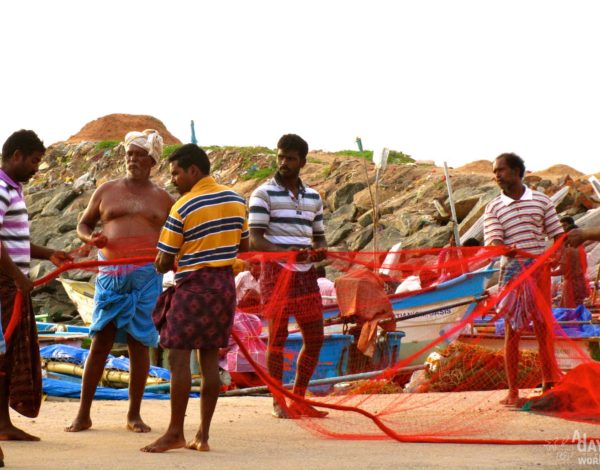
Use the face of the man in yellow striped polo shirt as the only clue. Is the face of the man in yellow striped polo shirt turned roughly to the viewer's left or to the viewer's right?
to the viewer's left

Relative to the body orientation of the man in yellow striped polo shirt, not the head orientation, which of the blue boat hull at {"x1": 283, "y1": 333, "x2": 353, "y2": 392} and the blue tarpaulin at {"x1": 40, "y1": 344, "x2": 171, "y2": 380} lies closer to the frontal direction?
the blue tarpaulin

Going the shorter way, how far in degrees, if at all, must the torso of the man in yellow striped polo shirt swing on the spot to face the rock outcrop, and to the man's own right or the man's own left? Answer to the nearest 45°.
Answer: approximately 45° to the man's own right

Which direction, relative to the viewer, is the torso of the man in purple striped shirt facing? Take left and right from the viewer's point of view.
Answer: facing to the right of the viewer

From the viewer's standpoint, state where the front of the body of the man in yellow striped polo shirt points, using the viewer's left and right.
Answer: facing away from the viewer and to the left of the viewer

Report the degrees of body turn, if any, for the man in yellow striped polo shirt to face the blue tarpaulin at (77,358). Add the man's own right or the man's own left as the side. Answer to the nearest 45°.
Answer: approximately 45° to the man's own right

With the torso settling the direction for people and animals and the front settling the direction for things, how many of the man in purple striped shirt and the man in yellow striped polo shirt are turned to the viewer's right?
1

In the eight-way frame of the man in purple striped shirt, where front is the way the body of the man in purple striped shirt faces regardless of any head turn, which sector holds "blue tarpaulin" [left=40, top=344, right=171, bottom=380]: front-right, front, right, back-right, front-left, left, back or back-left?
left

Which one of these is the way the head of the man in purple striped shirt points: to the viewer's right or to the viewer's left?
to the viewer's right
